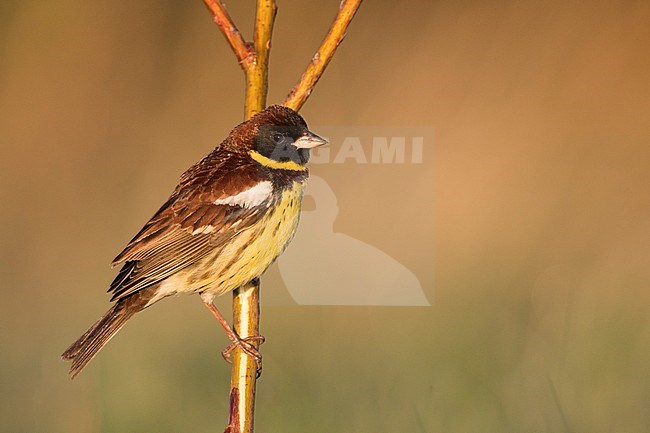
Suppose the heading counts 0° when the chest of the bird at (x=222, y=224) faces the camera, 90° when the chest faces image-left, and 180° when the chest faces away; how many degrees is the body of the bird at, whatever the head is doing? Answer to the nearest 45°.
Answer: approximately 270°
